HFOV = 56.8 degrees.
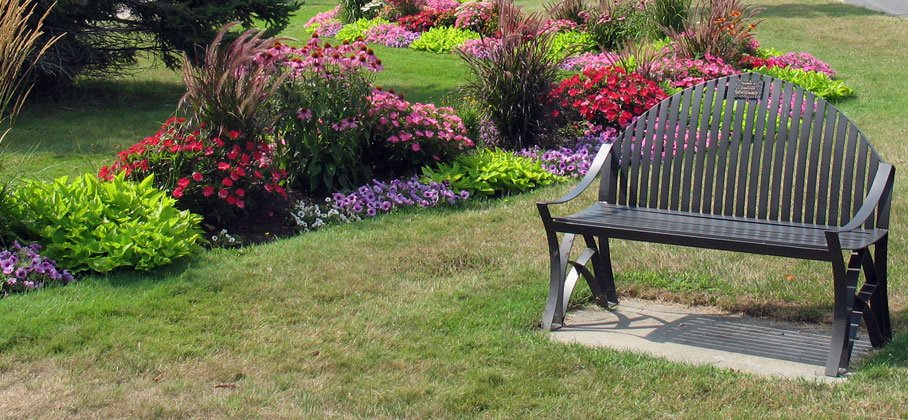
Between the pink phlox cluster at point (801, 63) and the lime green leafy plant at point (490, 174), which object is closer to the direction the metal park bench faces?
the lime green leafy plant

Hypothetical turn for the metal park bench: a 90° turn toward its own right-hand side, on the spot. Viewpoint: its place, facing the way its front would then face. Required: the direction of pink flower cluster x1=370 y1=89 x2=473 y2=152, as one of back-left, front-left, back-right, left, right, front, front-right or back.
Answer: front

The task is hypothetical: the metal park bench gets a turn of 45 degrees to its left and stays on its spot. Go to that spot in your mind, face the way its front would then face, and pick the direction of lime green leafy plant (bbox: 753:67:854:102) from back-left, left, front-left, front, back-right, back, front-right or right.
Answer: back

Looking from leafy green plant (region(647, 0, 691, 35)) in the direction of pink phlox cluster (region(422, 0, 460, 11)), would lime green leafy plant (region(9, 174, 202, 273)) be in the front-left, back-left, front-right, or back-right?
back-left

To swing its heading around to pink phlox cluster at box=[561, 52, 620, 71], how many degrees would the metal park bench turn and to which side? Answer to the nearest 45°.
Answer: approximately 135° to its right

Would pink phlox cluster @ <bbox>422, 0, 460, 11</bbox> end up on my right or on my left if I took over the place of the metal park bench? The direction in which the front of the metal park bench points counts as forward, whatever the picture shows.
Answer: on my right

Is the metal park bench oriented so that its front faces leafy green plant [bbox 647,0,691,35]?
no

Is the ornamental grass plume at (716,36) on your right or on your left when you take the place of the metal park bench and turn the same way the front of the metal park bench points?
on your right

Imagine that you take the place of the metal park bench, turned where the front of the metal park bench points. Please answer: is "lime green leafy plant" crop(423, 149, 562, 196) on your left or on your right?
on your right

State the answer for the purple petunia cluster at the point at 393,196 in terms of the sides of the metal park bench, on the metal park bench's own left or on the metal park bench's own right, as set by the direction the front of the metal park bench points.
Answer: on the metal park bench's own right

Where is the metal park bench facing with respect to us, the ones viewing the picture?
facing the viewer and to the left of the viewer

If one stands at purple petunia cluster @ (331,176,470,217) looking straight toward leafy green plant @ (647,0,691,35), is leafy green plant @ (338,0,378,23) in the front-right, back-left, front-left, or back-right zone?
front-left

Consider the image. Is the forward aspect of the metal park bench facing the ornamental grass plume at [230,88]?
no

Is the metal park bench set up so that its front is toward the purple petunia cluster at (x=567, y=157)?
no

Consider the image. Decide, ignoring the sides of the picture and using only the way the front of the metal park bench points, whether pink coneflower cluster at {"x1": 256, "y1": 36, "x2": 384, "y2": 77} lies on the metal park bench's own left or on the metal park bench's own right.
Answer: on the metal park bench's own right
